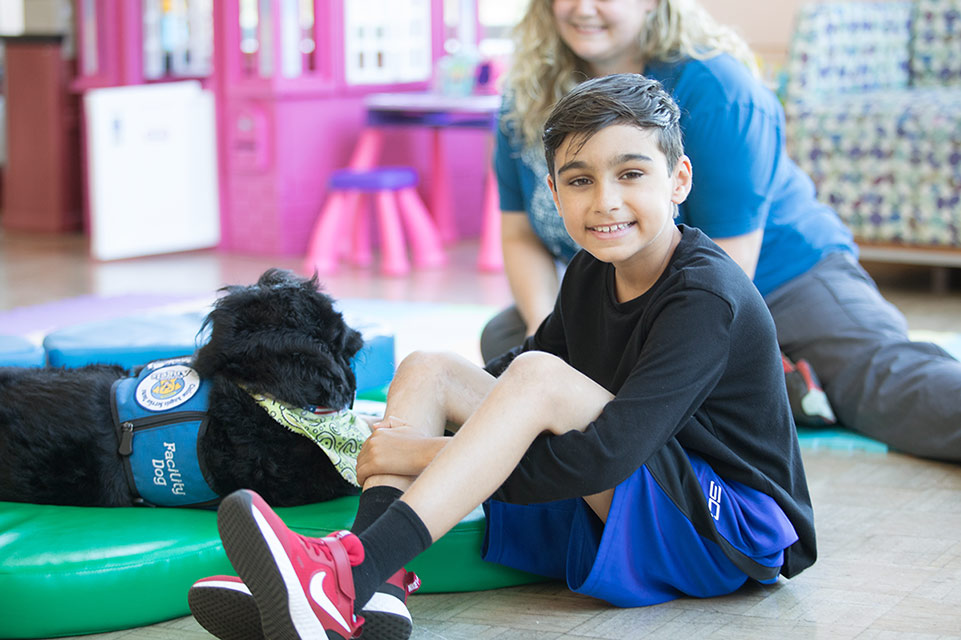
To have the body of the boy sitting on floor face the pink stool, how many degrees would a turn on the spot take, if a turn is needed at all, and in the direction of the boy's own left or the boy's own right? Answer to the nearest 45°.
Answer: approximately 135° to the boy's own right

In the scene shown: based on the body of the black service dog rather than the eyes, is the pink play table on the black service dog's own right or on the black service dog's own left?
on the black service dog's own left

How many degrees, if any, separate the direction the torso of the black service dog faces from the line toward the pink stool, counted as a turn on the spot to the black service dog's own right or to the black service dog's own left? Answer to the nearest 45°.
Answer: approximately 90° to the black service dog's own left

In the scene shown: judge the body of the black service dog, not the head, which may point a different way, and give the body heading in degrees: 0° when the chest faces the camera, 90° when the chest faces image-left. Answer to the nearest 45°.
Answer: approximately 270°

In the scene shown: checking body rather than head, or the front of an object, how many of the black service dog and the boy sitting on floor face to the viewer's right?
1

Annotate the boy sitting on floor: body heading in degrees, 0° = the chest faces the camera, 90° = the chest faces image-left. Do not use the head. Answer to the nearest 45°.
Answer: approximately 45°

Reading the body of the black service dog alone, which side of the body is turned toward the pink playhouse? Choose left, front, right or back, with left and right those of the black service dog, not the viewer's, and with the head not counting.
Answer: left
